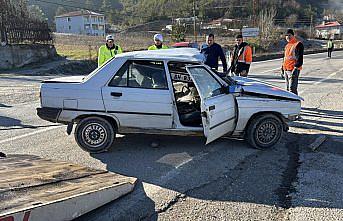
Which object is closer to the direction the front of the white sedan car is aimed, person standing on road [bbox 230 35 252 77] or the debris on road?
the debris on road

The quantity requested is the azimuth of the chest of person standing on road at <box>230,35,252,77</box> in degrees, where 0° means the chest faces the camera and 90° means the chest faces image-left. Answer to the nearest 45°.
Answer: approximately 45°

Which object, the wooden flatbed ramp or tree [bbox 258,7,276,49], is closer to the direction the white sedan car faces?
the tree

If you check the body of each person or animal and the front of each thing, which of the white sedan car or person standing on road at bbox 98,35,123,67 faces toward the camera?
the person standing on road

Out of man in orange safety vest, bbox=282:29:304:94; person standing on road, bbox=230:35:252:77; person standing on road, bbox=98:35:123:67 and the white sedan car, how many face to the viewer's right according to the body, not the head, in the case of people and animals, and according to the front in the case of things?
1

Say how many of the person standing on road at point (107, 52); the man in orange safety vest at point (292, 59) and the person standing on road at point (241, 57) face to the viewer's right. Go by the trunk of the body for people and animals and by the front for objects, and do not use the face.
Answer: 0

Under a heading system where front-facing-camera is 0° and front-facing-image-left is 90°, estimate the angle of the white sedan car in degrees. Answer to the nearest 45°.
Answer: approximately 270°

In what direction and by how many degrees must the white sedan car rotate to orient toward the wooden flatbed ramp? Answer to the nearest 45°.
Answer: approximately 135° to its right

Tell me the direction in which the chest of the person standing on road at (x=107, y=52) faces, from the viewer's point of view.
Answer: toward the camera

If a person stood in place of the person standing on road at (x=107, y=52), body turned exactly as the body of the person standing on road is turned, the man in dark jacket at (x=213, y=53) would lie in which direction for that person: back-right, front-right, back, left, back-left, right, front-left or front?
left

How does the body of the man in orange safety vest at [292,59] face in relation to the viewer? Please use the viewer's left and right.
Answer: facing the viewer and to the left of the viewer

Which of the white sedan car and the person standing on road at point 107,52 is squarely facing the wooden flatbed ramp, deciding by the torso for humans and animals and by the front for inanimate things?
the person standing on road

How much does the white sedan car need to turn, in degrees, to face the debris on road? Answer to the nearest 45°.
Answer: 0° — it already faces it

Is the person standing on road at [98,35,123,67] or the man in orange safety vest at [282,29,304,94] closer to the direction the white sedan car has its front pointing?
the man in orange safety vest

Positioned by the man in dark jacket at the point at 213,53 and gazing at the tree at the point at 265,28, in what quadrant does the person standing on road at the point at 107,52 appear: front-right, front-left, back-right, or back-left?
back-left

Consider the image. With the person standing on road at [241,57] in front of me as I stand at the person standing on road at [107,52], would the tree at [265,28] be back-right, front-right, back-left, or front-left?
front-left

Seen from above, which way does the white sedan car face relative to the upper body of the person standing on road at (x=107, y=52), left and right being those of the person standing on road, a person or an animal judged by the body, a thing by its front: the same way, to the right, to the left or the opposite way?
to the left
